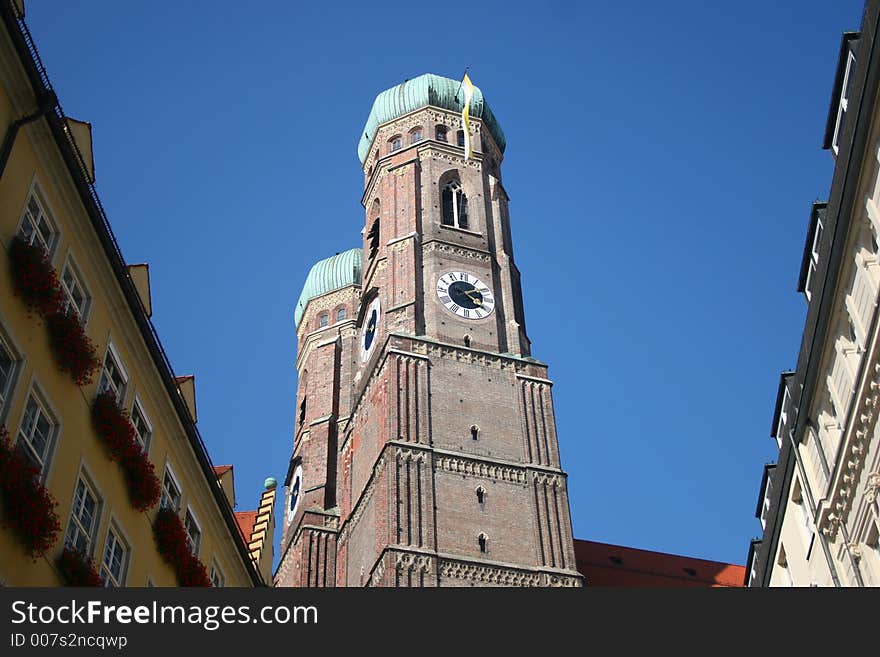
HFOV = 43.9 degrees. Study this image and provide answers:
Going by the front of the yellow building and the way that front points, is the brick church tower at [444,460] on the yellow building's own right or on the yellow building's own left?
on the yellow building's own left

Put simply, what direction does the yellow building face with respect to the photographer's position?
facing to the right of the viewer
